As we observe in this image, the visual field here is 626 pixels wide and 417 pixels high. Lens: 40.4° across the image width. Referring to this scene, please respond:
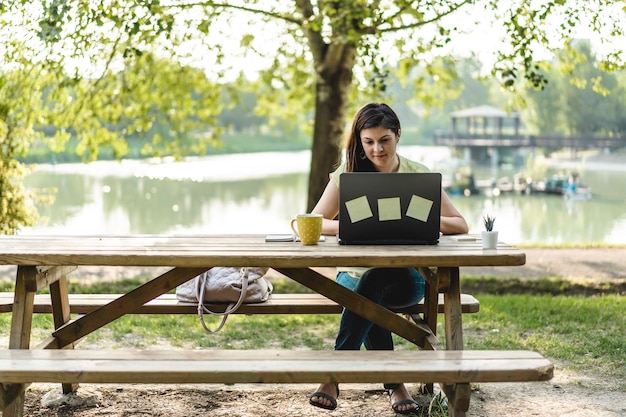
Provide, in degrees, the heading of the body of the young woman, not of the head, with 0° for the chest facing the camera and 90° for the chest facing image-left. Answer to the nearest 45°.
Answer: approximately 0°

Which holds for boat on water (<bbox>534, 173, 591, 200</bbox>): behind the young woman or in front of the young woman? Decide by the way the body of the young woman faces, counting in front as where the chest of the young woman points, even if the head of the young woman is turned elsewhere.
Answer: behind
